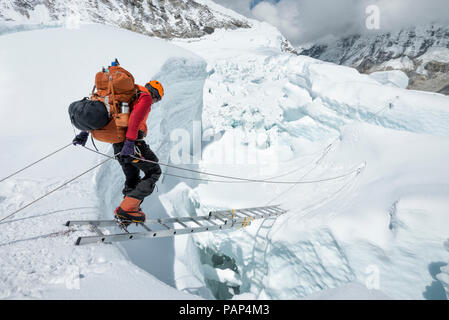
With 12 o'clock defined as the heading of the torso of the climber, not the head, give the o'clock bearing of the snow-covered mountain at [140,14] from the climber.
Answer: The snow-covered mountain is roughly at 9 o'clock from the climber.

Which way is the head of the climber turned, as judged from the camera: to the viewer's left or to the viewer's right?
to the viewer's right

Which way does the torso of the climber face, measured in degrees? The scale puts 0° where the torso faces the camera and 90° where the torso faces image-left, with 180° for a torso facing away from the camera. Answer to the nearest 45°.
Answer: approximately 270°
